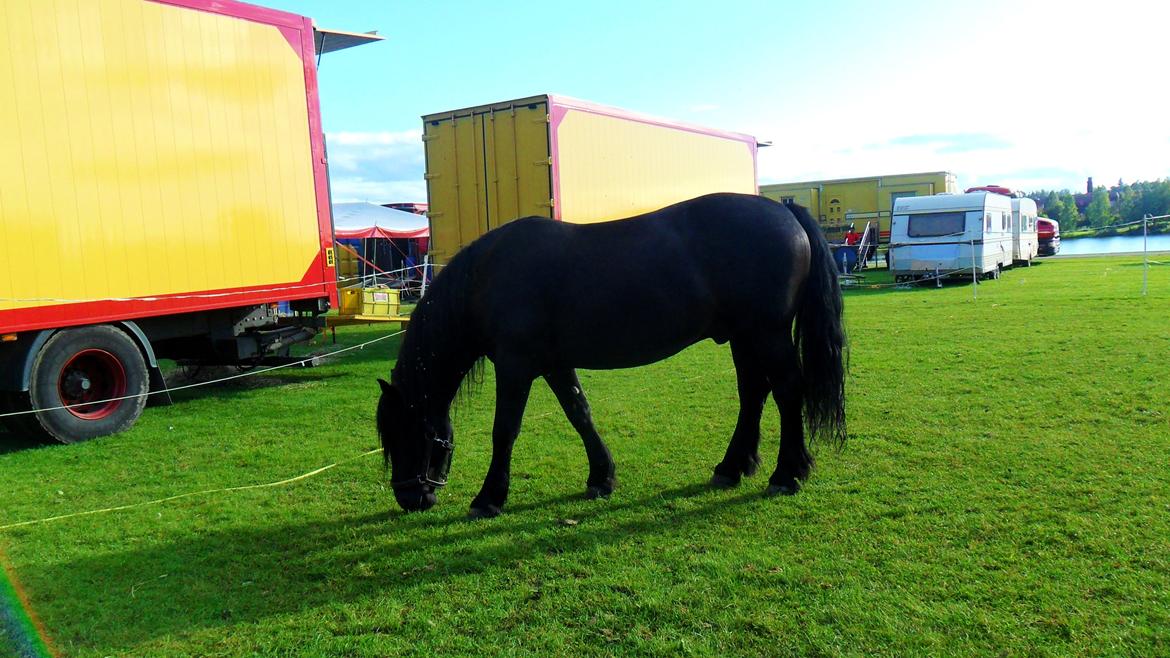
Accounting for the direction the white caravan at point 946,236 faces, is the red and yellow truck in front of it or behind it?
in front

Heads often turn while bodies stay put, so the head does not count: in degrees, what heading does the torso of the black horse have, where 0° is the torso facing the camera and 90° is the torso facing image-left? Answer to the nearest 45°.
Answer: approximately 90°

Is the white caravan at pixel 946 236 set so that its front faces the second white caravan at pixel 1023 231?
no

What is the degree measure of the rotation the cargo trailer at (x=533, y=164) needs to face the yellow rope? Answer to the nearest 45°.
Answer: approximately 135° to its right

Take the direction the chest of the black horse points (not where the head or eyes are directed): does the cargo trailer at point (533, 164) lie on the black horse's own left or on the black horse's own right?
on the black horse's own right

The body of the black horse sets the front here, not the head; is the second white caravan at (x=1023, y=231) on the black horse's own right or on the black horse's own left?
on the black horse's own right

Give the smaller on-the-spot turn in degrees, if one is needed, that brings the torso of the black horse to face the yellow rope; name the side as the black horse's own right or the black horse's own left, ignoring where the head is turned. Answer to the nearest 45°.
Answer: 0° — it already faces it

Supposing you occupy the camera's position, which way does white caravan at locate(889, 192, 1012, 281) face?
facing the viewer and to the left of the viewer

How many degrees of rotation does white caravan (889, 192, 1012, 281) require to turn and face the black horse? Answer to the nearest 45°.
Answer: approximately 45° to its left

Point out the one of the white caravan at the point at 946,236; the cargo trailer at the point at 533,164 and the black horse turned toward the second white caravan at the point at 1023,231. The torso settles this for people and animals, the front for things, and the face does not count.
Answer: the cargo trailer

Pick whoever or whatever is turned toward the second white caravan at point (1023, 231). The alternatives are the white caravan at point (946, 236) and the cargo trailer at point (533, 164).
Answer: the cargo trailer

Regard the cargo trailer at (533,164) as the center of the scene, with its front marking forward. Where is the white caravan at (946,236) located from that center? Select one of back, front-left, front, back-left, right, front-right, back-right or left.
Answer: front

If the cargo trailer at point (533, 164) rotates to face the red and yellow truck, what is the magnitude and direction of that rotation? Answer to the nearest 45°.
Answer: approximately 180°

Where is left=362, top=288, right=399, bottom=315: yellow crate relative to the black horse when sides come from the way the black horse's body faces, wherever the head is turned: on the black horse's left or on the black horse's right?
on the black horse's right

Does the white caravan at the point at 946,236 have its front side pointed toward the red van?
no

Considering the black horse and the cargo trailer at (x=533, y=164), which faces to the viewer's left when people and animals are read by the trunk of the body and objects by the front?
the black horse

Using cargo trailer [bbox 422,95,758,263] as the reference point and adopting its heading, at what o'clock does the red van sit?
The red van is roughly at 12 o'clock from the cargo trailer.

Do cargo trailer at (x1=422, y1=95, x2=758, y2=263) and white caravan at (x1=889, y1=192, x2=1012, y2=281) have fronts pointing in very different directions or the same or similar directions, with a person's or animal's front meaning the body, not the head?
very different directions

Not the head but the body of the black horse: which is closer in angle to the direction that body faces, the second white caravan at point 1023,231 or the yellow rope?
the yellow rope

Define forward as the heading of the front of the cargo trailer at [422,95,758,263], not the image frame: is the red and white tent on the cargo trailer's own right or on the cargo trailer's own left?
on the cargo trailer's own left

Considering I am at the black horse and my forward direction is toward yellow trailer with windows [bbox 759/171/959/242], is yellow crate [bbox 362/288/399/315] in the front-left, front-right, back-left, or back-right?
front-left

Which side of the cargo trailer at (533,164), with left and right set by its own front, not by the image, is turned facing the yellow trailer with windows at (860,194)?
front
